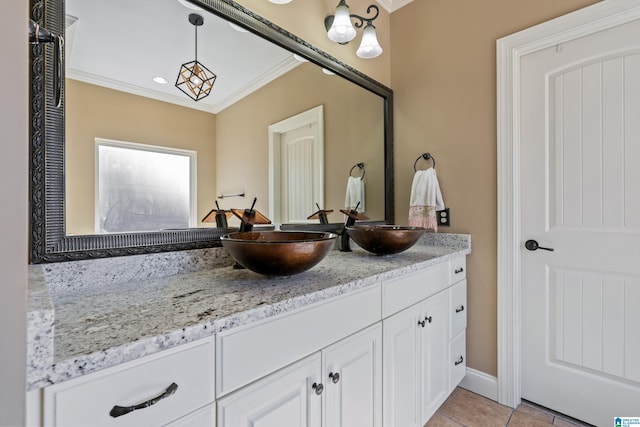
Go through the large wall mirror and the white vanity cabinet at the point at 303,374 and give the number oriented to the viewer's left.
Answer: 0

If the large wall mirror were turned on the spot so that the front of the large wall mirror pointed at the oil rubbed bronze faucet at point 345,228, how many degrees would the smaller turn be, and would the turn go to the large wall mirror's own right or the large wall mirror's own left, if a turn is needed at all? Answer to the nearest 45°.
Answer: approximately 45° to the large wall mirror's own left

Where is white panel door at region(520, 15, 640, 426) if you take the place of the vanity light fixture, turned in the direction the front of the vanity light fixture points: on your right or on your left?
on your left

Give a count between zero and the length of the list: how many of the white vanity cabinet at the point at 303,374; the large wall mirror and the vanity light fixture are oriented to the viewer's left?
0

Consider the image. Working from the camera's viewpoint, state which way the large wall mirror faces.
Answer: facing the viewer and to the right of the viewer

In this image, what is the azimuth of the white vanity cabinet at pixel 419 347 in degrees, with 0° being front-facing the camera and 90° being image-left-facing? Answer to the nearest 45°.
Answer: approximately 315°

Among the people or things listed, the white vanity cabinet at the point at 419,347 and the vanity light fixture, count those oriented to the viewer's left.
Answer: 0

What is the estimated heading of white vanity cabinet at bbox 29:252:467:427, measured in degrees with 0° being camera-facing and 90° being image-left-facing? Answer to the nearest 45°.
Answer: approximately 315°

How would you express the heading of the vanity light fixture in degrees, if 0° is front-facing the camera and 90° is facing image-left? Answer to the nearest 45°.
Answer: approximately 315°

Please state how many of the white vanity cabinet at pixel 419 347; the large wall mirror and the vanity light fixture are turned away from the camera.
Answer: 0
